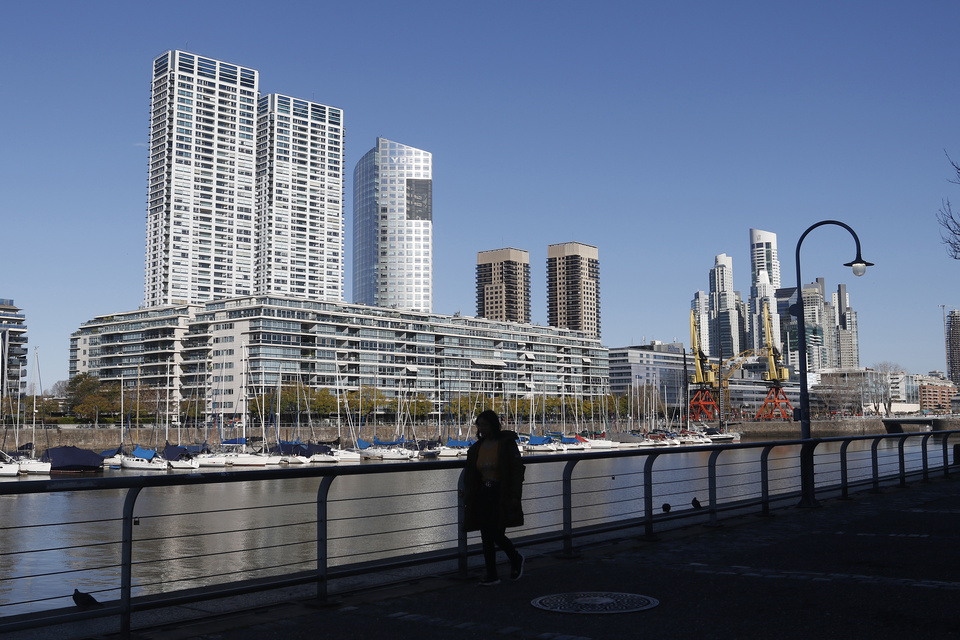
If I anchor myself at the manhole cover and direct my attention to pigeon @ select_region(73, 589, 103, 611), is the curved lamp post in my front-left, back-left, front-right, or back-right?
back-right

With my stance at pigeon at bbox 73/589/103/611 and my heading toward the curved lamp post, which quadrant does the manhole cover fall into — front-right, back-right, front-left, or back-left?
front-right

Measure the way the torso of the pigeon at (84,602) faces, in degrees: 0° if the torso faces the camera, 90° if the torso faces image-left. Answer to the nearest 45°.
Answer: approximately 90°

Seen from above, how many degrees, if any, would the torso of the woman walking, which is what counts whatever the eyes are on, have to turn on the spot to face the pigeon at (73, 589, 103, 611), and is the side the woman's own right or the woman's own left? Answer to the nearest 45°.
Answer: approximately 45° to the woman's own right

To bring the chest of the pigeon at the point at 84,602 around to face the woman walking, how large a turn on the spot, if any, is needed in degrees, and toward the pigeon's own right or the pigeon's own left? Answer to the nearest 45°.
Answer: approximately 180°

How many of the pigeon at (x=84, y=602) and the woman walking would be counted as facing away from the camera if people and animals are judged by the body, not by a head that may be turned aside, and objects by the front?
0

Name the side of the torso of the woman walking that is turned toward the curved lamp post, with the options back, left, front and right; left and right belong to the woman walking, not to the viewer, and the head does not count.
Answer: back
